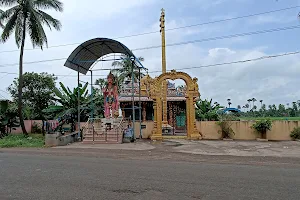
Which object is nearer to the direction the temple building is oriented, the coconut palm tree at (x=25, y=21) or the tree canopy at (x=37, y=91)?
the coconut palm tree

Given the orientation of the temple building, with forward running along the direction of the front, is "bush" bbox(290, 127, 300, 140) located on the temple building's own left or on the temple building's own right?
on the temple building's own left

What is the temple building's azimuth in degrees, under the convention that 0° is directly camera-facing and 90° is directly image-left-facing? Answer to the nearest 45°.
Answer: approximately 0°

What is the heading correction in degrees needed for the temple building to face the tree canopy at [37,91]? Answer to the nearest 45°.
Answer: approximately 90° to its right

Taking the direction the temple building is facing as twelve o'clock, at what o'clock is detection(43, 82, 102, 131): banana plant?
The banana plant is roughly at 2 o'clock from the temple building.

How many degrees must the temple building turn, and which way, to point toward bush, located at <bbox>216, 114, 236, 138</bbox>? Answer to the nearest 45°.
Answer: approximately 45° to its left

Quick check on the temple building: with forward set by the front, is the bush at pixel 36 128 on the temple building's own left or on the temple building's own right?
on the temple building's own right

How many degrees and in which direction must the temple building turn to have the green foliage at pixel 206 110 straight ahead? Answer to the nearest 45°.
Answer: approximately 90° to its left
